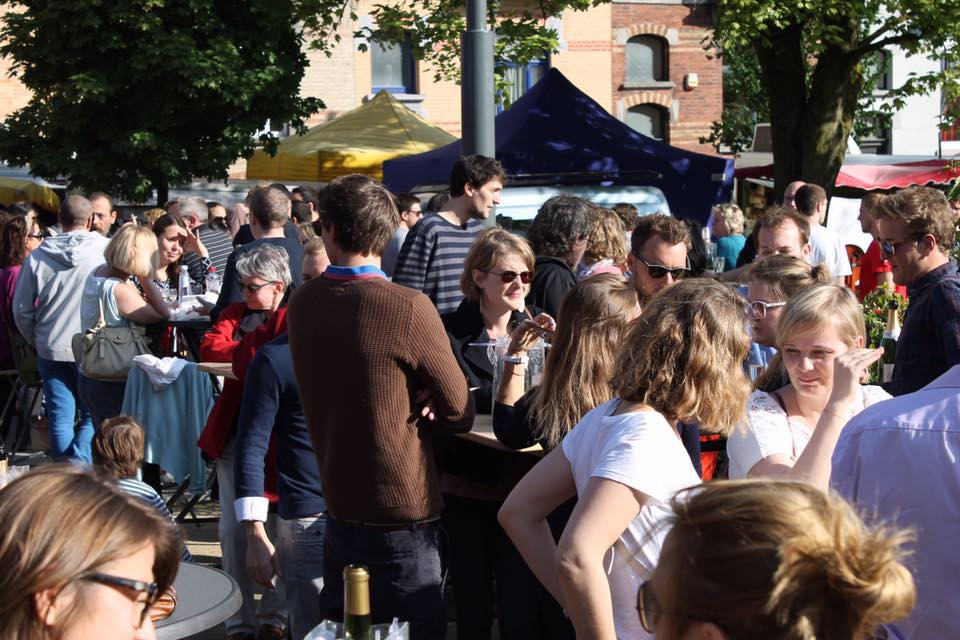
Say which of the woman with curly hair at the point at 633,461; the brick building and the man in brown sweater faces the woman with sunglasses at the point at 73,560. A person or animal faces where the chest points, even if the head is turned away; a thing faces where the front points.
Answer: the brick building

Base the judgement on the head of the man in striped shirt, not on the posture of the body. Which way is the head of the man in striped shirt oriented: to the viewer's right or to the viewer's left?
to the viewer's right

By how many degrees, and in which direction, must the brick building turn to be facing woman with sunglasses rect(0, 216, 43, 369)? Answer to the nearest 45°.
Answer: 0° — it already faces them

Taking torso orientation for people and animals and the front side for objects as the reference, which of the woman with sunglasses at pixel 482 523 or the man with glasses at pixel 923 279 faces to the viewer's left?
the man with glasses

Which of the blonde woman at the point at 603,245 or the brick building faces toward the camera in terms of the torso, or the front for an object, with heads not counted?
the brick building

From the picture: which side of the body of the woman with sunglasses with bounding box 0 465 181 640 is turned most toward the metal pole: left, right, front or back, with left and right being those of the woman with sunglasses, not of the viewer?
left

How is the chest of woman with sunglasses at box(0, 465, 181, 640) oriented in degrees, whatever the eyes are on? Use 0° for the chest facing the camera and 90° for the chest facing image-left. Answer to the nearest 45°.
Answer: approximately 270°

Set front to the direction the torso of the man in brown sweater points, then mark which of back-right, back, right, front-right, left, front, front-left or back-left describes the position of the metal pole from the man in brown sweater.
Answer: front-left

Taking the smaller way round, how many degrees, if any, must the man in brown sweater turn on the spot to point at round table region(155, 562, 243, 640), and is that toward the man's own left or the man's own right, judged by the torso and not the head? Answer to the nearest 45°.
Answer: approximately 180°

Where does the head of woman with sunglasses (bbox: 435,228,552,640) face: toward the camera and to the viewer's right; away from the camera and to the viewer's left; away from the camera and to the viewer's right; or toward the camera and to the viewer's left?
toward the camera and to the viewer's right

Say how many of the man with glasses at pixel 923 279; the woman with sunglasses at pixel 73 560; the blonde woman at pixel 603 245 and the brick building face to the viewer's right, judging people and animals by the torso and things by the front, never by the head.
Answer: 1

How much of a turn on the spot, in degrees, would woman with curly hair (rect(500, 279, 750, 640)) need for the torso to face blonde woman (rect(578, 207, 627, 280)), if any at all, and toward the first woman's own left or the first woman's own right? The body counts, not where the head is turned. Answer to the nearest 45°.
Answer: approximately 45° to the first woman's own left

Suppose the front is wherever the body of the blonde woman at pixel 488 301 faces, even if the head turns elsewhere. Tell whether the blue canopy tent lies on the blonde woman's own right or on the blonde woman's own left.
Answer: on the blonde woman's own left

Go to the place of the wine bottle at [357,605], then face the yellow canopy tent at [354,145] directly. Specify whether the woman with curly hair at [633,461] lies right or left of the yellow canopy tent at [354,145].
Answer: right

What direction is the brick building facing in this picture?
toward the camera

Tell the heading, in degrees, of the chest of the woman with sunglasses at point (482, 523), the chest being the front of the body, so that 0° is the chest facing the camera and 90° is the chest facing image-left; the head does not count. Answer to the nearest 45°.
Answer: approximately 315°

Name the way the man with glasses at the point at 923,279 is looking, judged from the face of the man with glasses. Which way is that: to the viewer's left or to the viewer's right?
to the viewer's left

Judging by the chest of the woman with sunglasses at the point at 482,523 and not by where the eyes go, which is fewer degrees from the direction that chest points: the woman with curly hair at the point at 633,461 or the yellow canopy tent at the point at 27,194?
the woman with curly hair
